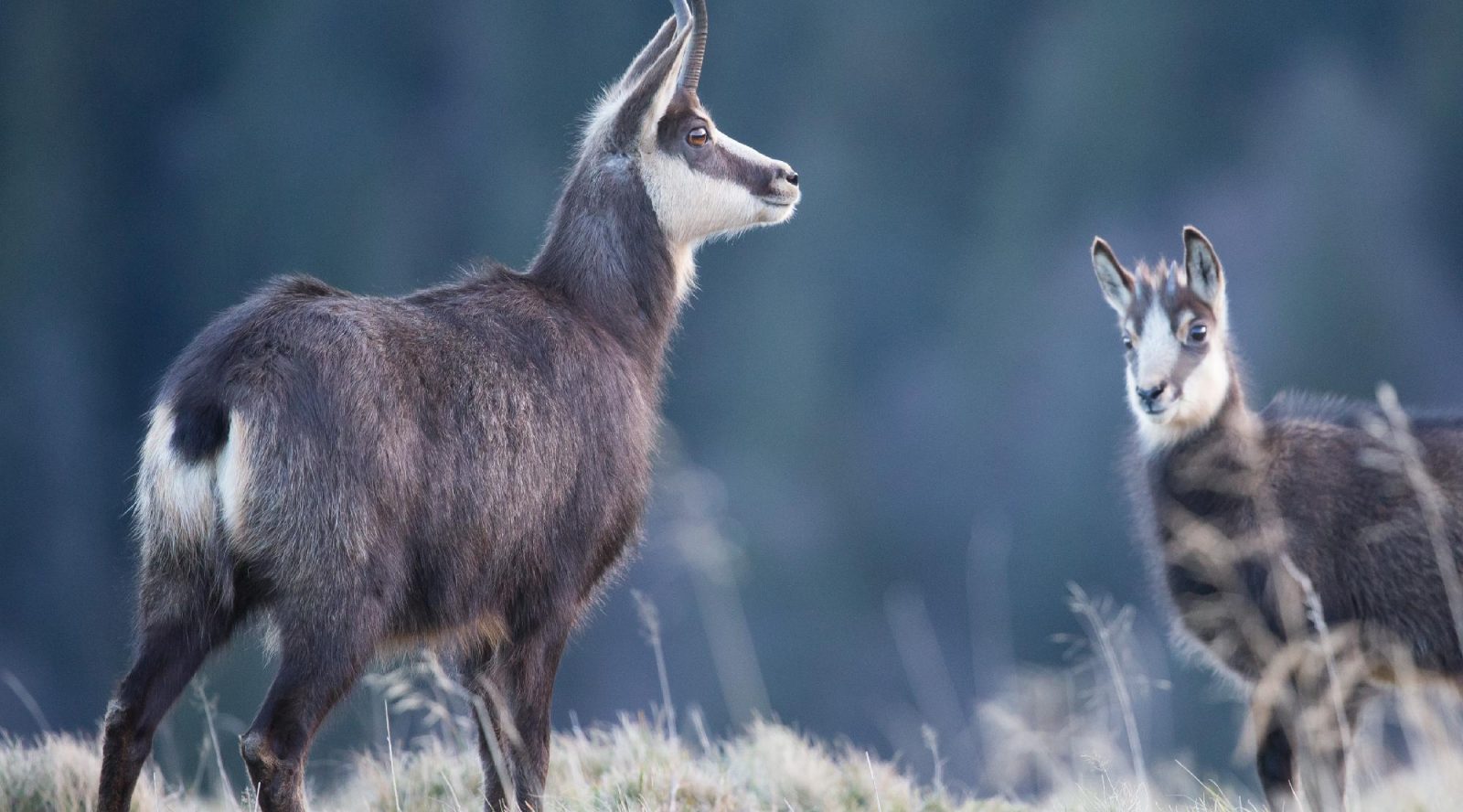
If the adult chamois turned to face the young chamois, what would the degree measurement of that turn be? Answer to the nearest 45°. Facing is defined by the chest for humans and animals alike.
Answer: approximately 45° to its right

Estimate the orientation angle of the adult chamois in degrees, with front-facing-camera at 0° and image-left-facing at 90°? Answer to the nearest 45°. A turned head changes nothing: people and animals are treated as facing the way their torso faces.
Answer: approximately 225°
